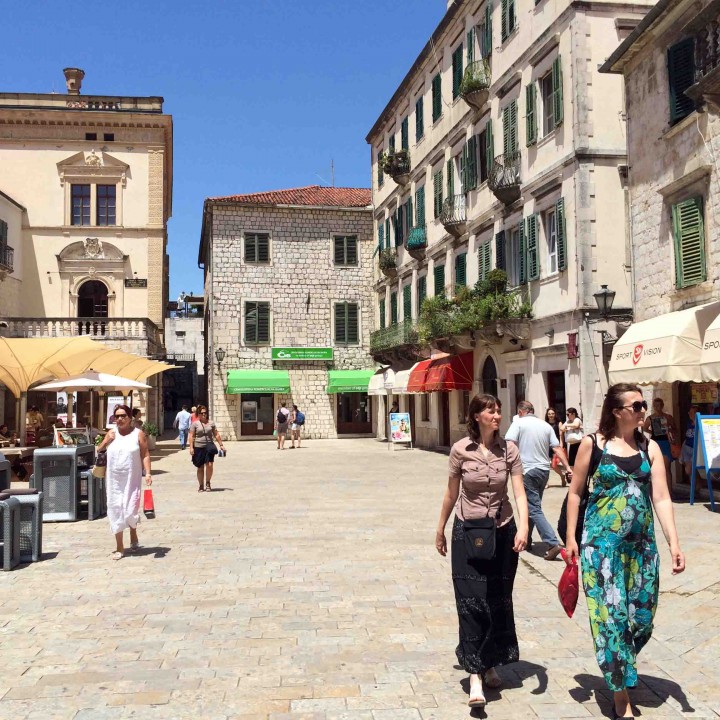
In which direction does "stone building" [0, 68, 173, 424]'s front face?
toward the camera

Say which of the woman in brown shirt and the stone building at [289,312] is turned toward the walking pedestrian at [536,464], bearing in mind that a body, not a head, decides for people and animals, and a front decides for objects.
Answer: the stone building

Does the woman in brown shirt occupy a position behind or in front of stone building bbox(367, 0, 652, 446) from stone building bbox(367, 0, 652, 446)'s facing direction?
in front

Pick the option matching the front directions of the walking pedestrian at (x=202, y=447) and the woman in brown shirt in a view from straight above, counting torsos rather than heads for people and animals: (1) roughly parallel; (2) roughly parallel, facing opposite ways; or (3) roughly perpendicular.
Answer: roughly parallel

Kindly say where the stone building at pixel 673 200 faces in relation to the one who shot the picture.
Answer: facing the viewer and to the left of the viewer

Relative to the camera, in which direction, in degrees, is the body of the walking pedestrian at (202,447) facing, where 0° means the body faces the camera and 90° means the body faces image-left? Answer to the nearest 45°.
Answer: approximately 0°

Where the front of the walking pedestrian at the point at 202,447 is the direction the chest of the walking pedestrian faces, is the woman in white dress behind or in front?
in front

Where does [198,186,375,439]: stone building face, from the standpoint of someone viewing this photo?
facing the viewer

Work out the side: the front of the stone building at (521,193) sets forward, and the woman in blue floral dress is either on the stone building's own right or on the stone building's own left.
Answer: on the stone building's own left

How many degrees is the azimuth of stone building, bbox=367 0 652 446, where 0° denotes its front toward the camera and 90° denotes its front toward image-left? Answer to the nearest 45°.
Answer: approximately 45°

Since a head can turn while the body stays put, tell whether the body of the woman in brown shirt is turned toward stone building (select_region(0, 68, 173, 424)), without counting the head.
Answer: no

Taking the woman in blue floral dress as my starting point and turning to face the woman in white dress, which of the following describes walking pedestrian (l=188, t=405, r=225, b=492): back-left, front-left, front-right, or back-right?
front-right

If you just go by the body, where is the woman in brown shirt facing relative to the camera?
toward the camera

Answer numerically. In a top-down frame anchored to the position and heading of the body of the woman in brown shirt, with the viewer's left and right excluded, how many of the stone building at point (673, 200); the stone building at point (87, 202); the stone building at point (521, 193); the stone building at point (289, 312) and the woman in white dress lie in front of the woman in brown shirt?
0

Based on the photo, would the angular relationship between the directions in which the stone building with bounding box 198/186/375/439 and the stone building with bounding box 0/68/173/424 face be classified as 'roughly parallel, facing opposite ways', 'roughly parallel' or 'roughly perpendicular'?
roughly parallel

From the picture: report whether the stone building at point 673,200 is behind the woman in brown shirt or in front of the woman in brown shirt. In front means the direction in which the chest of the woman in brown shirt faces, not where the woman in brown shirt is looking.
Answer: behind
